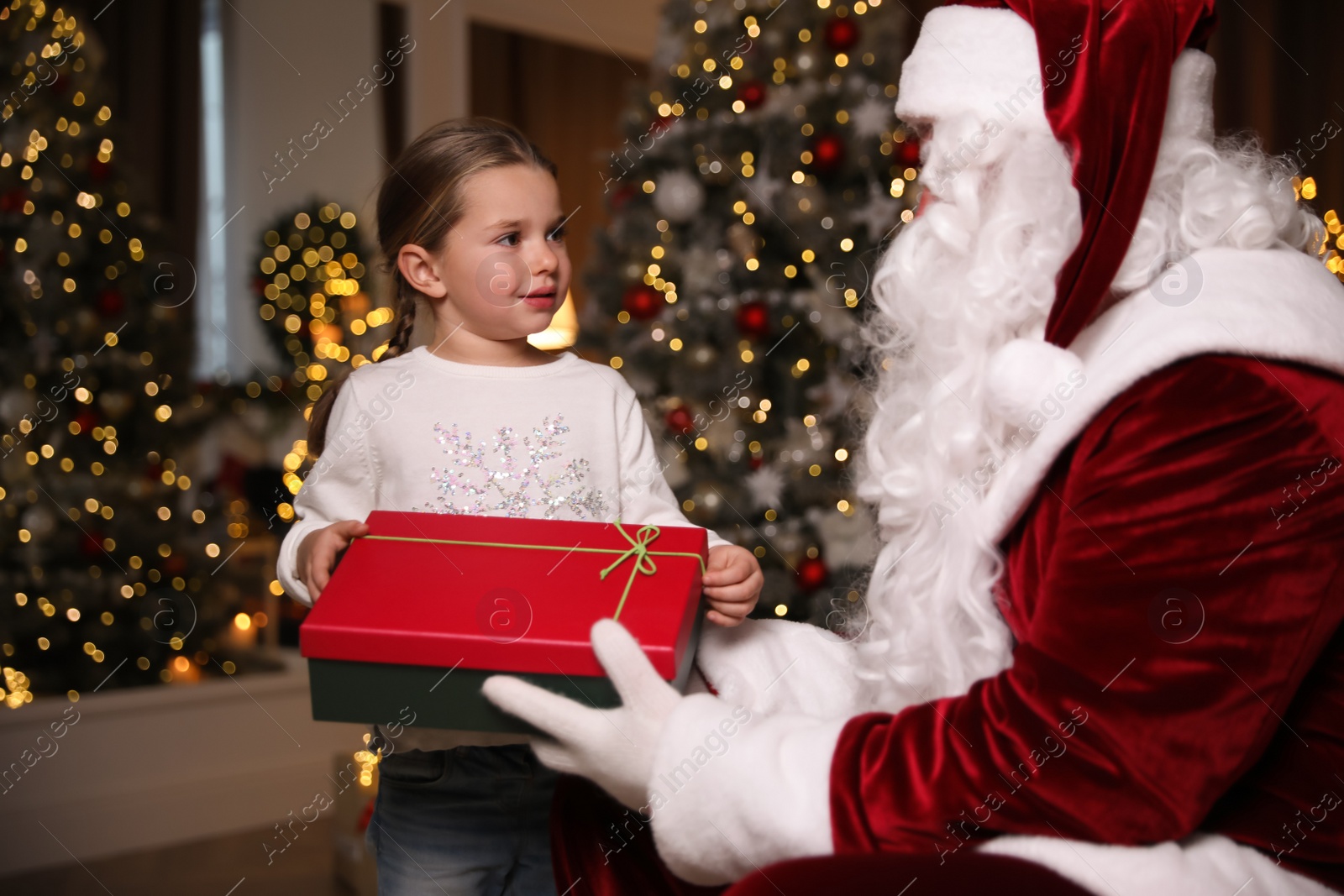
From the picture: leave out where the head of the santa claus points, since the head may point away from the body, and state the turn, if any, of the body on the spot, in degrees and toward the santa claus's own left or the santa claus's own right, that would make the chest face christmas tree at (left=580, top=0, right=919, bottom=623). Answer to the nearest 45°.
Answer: approximately 90° to the santa claus's own right

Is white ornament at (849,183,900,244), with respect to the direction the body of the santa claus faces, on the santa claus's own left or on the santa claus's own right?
on the santa claus's own right

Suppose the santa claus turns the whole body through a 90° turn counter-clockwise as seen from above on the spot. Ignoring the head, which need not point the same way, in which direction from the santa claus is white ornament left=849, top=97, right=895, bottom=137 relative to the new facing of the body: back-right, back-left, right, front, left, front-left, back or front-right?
back

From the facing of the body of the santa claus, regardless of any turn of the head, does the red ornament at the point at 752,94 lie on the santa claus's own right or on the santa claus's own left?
on the santa claus's own right

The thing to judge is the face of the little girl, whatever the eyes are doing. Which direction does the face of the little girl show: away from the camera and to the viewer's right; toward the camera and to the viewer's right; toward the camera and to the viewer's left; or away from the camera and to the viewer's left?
toward the camera and to the viewer's right

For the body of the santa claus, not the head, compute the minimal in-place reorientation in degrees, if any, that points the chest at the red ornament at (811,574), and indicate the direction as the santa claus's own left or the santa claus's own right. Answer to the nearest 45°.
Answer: approximately 90° to the santa claus's own right

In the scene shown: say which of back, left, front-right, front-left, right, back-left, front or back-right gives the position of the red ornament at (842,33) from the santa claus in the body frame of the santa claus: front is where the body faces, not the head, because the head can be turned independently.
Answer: right

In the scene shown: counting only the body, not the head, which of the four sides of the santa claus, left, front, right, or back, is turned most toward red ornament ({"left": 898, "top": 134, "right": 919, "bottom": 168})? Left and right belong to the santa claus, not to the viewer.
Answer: right

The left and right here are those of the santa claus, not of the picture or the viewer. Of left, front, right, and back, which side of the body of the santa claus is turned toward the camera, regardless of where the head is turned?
left
